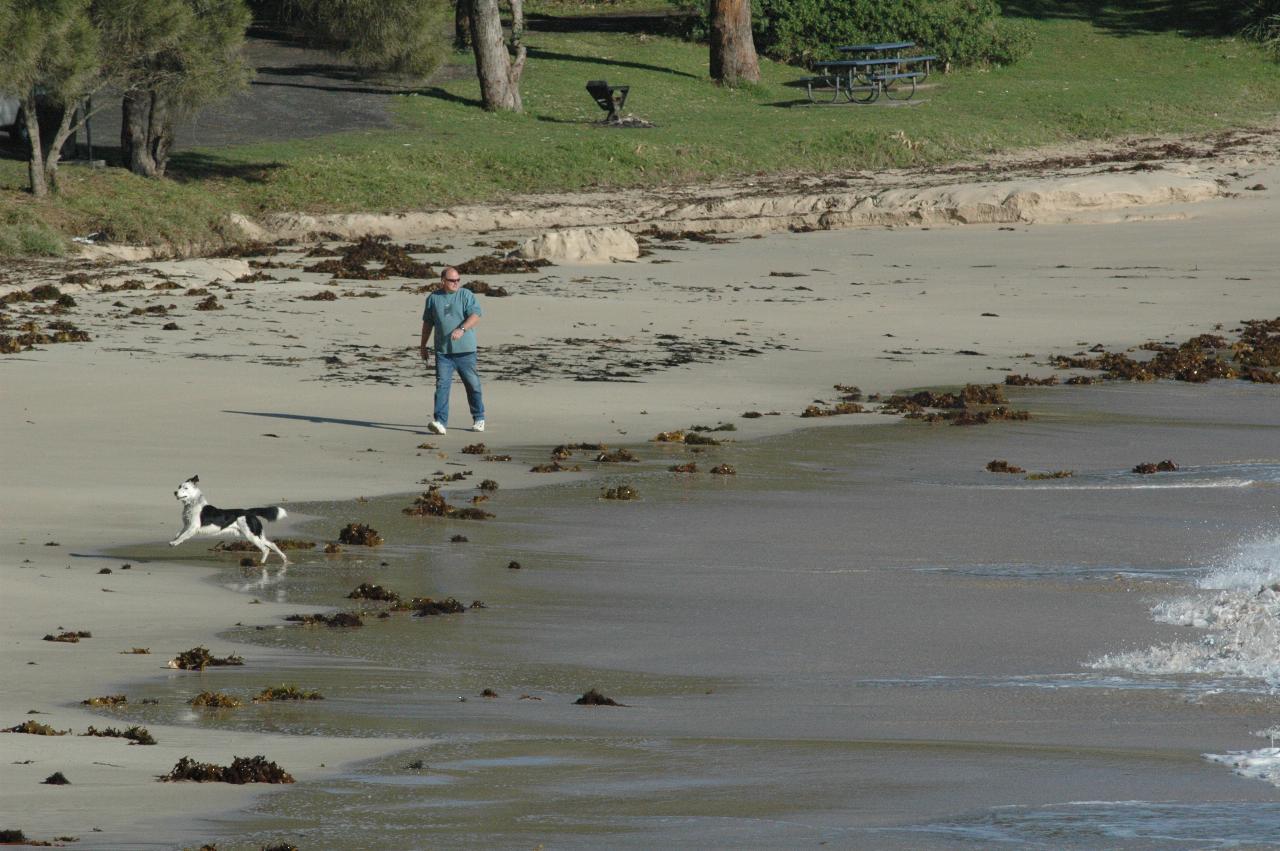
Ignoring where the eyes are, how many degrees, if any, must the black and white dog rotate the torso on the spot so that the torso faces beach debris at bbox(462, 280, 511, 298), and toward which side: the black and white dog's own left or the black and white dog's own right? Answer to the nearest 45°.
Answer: approximately 90° to the black and white dog's own right

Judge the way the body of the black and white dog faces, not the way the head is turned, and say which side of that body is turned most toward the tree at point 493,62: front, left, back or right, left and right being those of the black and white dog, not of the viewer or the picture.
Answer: right

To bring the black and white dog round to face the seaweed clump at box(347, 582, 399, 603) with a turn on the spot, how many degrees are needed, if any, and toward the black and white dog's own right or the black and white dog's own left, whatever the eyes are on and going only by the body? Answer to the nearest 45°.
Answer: approximately 135° to the black and white dog's own left

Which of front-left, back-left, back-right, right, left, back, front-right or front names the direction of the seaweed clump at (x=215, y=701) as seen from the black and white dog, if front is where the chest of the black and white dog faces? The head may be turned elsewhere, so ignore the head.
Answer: left

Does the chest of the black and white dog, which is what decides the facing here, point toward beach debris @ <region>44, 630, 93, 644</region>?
no

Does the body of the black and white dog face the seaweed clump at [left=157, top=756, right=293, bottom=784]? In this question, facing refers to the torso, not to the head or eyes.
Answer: no

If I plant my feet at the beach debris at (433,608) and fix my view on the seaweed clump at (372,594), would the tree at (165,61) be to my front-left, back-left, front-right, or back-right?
front-right

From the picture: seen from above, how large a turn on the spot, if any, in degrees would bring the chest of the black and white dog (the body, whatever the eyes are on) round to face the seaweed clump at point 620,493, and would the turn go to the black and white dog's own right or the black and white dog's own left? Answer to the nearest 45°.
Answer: approximately 135° to the black and white dog's own right

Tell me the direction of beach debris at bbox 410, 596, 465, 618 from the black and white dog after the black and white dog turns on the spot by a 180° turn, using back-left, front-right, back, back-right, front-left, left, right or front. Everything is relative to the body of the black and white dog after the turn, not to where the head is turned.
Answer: front-right

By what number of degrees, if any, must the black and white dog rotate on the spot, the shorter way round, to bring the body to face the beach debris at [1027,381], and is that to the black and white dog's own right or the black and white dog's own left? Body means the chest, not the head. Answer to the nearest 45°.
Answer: approximately 135° to the black and white dog's own right

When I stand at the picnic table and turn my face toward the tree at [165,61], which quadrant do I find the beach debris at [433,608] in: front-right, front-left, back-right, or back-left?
front-left

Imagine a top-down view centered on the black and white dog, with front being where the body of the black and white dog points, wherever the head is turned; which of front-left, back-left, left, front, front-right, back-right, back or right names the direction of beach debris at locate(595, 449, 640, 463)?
back-right

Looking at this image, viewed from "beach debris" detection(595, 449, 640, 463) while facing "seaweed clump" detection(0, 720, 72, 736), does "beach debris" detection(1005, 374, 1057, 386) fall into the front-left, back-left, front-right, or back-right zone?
back-left

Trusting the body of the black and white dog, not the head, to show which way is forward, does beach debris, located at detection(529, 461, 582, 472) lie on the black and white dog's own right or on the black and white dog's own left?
on the black and white dog's own right

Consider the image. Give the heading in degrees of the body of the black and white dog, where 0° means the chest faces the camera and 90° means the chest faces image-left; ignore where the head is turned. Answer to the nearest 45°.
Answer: approximately 90°

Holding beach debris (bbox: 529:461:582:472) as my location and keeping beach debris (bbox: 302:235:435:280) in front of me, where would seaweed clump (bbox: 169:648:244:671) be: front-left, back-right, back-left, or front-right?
back-left

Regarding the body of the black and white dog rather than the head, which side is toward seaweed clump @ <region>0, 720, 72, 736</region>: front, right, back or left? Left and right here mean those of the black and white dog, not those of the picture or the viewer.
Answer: left

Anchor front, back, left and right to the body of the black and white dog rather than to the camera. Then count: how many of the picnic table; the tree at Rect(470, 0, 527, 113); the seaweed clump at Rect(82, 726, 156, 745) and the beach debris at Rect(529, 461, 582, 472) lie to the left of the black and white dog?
1
